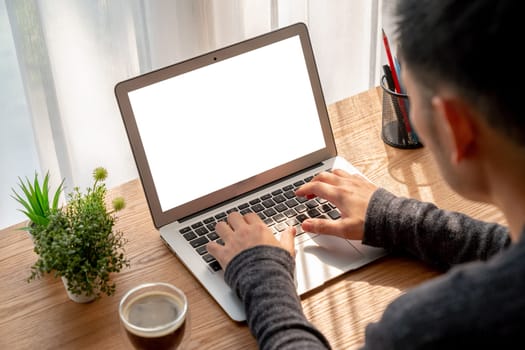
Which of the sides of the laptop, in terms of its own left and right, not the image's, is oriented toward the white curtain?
back

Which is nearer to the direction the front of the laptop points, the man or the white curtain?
the man

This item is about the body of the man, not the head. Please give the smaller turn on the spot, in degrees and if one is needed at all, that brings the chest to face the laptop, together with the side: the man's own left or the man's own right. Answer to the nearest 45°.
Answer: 0° — they already face it

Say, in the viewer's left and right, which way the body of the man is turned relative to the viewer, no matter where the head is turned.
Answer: facing away from the viewer and to the left of the viewer

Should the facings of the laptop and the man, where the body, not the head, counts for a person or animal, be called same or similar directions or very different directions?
very different directions

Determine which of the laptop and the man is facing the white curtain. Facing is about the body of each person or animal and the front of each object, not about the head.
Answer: the man

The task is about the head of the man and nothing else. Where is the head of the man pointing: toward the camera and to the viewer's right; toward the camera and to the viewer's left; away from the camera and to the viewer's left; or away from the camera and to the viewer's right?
away from the camera and to the viewer's left

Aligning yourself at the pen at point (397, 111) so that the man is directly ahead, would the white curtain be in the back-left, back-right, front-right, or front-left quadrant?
back-right

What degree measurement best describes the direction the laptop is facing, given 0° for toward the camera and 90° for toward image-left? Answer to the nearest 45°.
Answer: approximately 315°

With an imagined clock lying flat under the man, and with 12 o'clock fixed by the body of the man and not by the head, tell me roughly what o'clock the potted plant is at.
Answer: The potted plant is roughly at 11 o'clock from the man.
